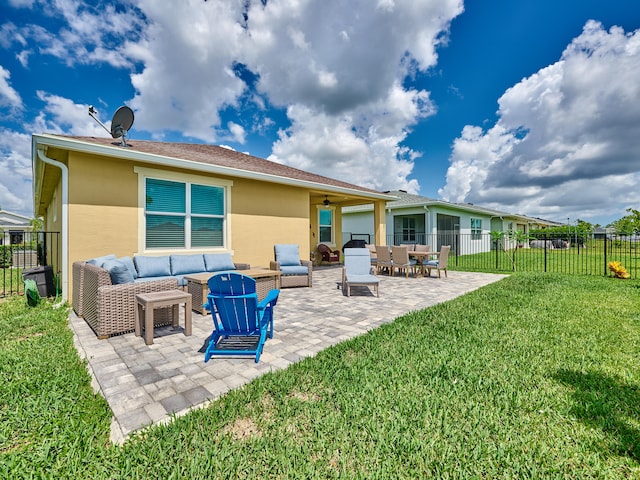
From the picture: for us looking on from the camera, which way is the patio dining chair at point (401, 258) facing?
facing away from the viewer and to the right of the viewer

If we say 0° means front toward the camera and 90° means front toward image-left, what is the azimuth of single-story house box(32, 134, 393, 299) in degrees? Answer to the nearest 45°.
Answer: approximately 135°

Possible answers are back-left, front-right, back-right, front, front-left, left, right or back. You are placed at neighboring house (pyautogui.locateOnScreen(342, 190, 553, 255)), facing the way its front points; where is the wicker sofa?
back-left

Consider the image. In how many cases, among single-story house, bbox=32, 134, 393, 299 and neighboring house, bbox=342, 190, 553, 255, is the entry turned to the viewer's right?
0

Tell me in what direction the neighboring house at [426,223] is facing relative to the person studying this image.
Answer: facing away from the viewer and to the left of the viewer

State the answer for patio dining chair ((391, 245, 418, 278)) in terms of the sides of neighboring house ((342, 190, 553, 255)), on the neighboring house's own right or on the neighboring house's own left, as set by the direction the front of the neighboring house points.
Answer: on the neighboring house's own left

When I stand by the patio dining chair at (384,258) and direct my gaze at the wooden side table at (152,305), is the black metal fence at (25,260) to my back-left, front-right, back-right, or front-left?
front-right

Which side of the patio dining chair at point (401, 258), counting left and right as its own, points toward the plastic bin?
back
